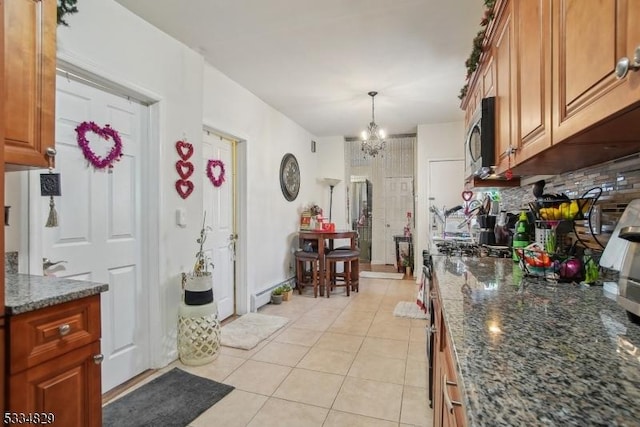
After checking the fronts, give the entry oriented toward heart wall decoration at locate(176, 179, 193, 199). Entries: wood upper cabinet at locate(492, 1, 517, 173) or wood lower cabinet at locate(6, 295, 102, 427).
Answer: the wood upper cabinet

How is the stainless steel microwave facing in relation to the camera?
to the viewer's left

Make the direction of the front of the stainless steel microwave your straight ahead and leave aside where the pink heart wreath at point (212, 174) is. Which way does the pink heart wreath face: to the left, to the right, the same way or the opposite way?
the opposite way

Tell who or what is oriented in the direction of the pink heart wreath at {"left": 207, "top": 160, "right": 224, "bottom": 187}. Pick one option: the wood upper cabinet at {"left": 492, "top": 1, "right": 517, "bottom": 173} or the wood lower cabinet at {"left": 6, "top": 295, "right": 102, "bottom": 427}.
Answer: the wood upper cabinet

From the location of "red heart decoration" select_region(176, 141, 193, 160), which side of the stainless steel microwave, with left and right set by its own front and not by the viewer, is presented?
front

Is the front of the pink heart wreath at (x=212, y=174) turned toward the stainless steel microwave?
yes

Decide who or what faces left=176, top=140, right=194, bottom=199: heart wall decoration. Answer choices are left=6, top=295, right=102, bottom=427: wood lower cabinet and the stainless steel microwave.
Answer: the stainless steel microwave

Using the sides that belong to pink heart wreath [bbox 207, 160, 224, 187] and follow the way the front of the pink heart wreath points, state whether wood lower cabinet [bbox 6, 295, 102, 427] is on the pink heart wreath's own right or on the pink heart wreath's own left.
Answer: on the pink heart wreath's own right

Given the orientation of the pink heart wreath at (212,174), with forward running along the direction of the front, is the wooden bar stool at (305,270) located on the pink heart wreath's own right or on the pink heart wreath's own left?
on the pink heart wreath's own left

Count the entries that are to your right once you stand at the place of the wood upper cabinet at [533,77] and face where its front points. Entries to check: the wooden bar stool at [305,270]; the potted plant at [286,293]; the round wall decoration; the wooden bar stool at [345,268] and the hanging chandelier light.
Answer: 5

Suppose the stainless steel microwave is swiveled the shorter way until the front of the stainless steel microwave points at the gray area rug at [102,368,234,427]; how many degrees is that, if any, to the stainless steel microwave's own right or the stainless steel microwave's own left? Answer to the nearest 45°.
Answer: approximately 45° to the stainless steel microwave's own left

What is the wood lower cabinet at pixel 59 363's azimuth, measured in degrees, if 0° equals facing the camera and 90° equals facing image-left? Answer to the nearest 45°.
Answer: approximately 315°

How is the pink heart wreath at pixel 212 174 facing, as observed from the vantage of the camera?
facing the viewer and to the right of the viewer

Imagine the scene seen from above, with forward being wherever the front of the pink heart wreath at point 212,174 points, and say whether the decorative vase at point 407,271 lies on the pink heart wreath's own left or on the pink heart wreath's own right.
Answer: on the pink heart wreath's own left

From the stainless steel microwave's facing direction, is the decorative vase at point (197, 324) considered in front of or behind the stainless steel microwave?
in front

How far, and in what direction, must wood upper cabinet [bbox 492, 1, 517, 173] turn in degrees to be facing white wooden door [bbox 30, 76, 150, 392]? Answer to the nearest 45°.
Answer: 0° — it already faces it

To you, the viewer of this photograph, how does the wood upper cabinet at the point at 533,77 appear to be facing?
facing the viewer and to the left of the viewer
